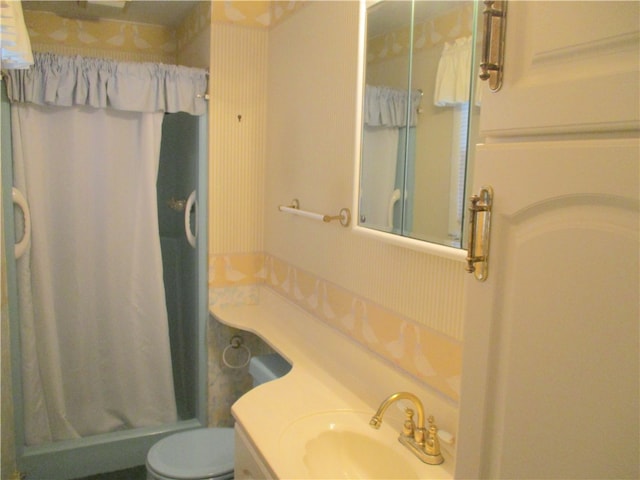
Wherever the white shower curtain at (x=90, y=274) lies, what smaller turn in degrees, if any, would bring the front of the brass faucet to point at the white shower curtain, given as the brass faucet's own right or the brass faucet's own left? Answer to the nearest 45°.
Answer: approximately 90° to the brass faucet's own right

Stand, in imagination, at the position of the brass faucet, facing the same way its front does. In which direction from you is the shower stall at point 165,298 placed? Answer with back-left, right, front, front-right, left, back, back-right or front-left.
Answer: right

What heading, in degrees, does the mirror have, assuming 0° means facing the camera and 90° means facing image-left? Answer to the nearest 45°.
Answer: approximately 45°

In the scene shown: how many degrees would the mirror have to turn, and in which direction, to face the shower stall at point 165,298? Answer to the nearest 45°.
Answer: approximately 90° to its right

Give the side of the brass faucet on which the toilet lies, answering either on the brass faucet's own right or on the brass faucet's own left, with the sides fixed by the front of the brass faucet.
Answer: on the brass faucet's own right

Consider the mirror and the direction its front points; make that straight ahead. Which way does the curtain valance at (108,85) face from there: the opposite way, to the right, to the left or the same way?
to the left
